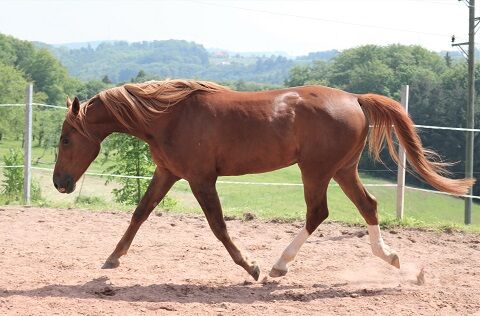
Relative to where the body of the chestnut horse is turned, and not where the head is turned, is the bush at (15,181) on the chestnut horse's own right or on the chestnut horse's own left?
on the chestnut horse's own right

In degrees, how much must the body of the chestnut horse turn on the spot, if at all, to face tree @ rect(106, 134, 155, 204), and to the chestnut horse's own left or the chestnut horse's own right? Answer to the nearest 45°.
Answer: approximately 90° to the chestnut horse's own right

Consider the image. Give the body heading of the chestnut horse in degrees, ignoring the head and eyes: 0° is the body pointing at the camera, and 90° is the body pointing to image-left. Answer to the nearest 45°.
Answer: approximately 90°

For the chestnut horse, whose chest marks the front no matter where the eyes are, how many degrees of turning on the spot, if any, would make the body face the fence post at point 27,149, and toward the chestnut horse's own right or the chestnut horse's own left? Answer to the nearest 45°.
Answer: approximately 45° to the chestnut horse's own right
